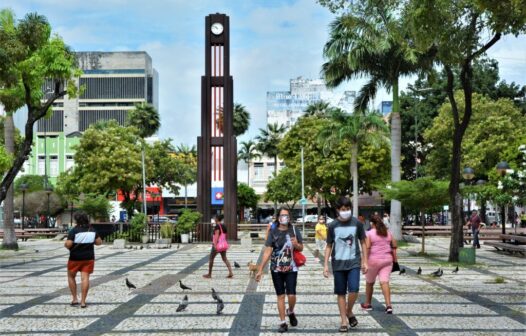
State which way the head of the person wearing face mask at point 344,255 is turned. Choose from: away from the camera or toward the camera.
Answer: toward the camera

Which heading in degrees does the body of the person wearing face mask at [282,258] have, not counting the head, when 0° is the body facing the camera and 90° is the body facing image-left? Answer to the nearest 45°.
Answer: approximately 0°

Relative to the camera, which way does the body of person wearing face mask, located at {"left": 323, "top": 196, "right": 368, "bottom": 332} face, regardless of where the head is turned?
toward the camera

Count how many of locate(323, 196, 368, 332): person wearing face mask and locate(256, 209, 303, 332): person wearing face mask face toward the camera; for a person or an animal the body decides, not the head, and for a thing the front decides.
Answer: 2

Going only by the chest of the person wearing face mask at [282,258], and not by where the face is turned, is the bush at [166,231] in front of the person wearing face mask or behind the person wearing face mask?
behind

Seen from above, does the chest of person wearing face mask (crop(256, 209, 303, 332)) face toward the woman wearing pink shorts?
no

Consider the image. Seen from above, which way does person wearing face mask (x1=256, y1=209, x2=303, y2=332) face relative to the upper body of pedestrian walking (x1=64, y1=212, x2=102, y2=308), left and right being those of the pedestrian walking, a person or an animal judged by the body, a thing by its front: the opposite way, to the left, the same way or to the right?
the opposite way

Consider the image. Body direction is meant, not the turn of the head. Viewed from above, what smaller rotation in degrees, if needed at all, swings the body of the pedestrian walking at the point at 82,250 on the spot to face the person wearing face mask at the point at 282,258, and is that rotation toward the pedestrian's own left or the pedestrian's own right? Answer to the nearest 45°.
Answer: approximately 135° to the pedestrian's own right

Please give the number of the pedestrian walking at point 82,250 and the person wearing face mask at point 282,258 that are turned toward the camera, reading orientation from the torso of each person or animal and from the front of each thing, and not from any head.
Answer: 1

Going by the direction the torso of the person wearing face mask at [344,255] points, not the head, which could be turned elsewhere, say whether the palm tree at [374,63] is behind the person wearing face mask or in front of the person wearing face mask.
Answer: behind

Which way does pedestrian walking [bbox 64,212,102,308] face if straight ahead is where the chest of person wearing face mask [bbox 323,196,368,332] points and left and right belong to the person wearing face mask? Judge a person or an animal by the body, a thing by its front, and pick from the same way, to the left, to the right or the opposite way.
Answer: the opposite way

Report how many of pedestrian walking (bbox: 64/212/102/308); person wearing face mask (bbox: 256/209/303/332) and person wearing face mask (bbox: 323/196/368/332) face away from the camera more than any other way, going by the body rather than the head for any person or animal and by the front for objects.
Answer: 1

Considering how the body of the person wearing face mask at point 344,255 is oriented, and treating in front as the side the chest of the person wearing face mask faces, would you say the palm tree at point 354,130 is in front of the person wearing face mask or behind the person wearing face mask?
behind

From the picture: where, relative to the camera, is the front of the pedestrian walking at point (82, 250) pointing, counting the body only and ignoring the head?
away from the camera

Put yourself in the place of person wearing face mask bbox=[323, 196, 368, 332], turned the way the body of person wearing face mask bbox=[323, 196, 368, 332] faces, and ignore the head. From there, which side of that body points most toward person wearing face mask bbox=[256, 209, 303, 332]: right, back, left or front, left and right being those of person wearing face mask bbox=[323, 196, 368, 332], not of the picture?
right

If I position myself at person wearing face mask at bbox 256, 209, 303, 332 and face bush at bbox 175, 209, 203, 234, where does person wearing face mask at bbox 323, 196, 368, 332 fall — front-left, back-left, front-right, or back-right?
back-right

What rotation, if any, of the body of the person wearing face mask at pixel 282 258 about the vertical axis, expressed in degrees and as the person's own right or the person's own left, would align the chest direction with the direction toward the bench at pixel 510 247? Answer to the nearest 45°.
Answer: approximately 135° to the person's own left
